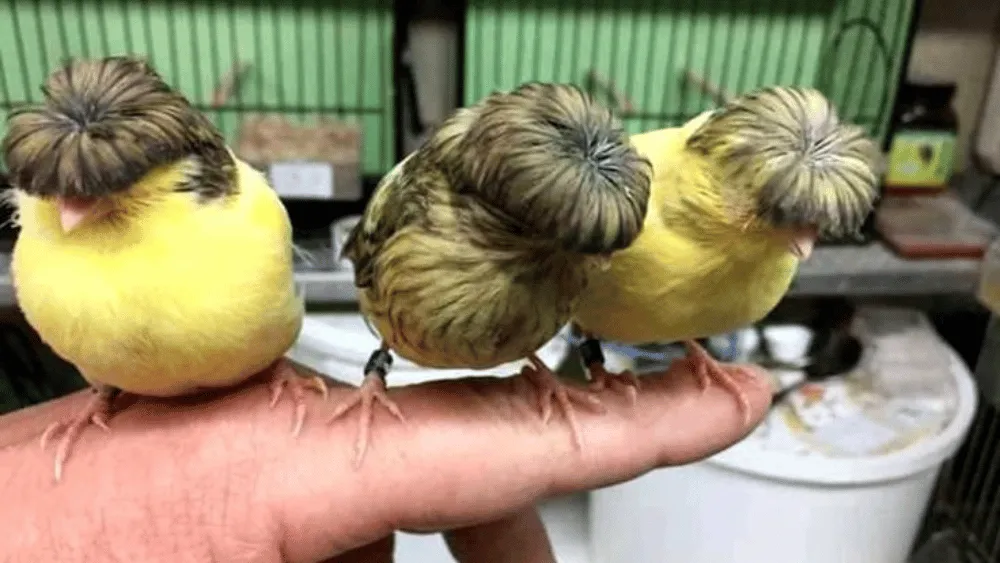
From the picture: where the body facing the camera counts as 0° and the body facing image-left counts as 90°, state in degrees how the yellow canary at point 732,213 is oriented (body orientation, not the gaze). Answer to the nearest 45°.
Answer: approximately 315°
